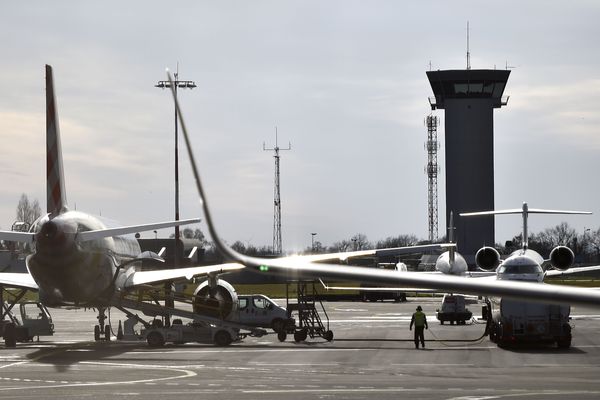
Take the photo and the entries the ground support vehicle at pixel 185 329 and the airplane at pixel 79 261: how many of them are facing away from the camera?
1

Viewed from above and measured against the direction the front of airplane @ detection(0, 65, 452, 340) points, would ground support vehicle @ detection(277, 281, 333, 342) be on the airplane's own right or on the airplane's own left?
on the airplane's own right

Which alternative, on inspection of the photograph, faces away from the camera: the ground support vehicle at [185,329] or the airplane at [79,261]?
the airplane

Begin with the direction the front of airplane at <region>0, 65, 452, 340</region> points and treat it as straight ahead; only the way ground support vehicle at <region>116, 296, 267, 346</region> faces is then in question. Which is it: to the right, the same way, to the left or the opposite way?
to the left

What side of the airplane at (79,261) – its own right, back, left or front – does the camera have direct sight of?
back
